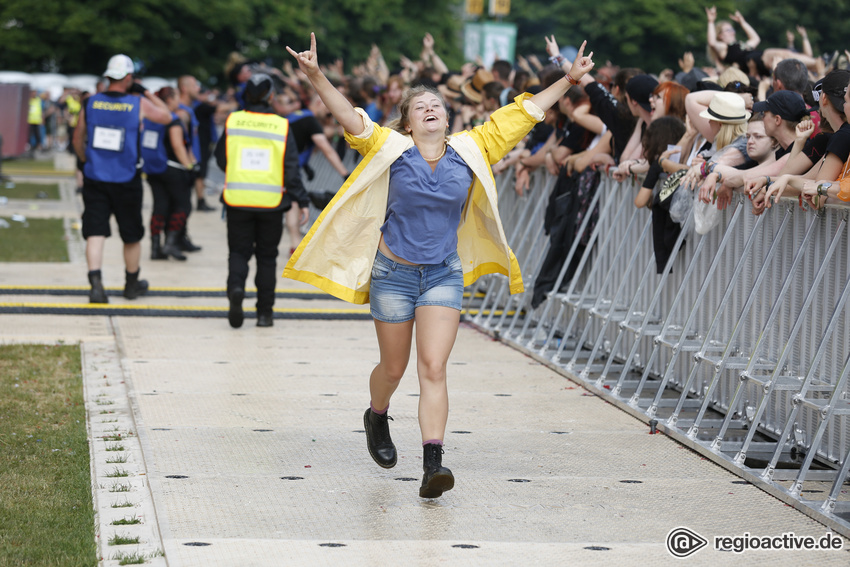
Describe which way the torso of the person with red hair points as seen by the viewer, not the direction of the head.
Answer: to the viewer's left

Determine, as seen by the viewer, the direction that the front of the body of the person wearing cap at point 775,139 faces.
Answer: to the viewer's left

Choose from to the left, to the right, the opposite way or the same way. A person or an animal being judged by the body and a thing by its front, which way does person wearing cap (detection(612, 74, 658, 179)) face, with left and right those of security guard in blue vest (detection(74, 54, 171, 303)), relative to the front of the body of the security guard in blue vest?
to the left

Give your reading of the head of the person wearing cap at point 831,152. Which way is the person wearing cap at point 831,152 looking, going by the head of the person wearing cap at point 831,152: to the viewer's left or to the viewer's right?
to the viewer's left

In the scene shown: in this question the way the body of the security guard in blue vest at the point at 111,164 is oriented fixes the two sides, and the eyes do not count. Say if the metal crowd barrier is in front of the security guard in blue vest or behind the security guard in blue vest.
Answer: behind

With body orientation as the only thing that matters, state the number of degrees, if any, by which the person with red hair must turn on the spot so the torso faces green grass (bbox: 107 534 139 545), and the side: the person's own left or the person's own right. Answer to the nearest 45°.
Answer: approximately 45° to the person's own left

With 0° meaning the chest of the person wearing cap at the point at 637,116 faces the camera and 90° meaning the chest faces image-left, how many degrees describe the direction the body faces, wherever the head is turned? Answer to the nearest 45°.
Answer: approximately 90°

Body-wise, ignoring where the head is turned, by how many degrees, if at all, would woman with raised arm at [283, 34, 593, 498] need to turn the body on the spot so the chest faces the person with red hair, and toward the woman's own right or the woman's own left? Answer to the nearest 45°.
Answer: approximately 135° to the woman's own left

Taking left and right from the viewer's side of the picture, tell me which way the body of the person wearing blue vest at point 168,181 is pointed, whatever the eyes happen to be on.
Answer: facing away from the viewer and to the right of the viewer

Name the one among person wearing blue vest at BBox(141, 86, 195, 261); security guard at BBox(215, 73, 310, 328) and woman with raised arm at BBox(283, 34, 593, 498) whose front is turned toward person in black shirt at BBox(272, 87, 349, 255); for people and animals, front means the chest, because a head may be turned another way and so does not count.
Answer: the security guard

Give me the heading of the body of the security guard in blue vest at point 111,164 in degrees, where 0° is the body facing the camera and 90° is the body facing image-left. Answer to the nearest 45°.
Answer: approximately 180°

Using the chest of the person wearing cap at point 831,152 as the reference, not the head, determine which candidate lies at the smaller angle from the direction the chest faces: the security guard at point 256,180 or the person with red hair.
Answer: the security guard

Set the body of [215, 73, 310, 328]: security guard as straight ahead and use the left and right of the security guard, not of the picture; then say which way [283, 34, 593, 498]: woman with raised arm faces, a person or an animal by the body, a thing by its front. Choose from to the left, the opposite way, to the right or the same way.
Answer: the opposite way

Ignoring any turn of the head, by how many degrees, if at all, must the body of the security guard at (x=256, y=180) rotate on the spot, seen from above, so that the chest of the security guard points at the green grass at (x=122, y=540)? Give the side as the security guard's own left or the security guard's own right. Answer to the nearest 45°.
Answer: approximately 180°

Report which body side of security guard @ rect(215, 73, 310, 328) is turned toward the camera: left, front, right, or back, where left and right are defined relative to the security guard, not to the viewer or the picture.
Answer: back

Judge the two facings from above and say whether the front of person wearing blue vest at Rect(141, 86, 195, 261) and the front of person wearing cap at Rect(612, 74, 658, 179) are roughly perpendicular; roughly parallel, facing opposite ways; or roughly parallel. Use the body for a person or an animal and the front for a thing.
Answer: roughly perpendicular

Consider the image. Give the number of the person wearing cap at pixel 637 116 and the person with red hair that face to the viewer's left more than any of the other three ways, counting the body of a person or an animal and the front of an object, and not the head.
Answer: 2
